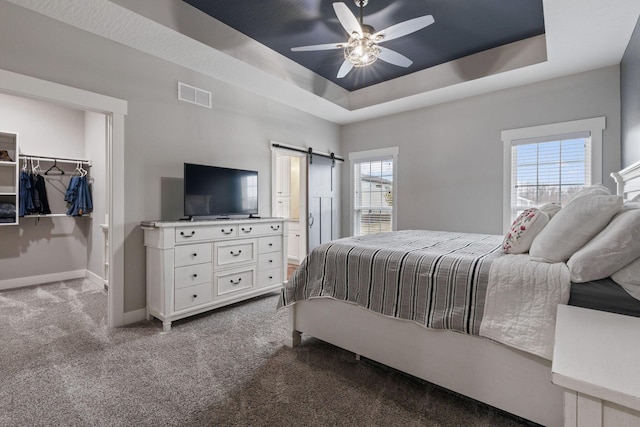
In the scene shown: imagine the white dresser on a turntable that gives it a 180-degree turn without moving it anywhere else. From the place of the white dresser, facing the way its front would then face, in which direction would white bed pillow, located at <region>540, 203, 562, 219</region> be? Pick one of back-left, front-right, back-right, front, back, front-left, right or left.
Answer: back

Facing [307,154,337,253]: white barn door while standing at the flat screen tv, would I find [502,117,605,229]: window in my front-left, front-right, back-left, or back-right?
front-right

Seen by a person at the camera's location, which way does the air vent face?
facing the viewer and to the right of the viewer

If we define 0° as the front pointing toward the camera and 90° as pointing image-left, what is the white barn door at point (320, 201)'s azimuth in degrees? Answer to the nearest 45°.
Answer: approximately 315°

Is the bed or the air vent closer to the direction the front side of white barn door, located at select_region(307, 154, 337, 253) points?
the bed

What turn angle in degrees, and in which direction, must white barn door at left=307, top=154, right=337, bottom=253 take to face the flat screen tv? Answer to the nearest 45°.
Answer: approximately 90° to its right

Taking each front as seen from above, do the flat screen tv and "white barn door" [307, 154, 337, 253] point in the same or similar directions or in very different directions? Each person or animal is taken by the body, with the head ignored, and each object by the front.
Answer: same or similar directions

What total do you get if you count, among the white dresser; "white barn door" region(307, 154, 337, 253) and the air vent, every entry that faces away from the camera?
0

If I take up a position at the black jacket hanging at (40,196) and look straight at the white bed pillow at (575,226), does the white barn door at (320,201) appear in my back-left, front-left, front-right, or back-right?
front-left

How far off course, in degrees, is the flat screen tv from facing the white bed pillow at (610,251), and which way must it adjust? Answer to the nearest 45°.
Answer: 0° — it already faces it

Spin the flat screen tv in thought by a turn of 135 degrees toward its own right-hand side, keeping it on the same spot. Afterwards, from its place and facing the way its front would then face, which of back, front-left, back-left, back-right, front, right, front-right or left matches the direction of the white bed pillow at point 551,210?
back-left

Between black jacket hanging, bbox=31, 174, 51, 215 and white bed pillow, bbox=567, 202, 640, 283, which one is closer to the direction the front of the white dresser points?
the white bed pillow

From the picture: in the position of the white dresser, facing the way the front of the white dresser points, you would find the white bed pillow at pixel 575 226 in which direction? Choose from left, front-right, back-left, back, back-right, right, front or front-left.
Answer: front

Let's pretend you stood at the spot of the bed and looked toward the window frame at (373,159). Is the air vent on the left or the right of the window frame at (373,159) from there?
left

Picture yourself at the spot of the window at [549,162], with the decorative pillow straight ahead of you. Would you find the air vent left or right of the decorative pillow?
right

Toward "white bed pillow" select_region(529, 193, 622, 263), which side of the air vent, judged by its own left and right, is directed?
front

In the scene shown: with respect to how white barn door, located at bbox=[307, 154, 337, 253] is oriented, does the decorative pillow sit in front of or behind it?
in front

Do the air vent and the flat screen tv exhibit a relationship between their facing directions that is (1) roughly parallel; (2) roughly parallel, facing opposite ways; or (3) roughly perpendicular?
roughly parallel

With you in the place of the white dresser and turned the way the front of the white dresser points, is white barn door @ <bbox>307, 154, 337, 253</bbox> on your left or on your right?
on your left
